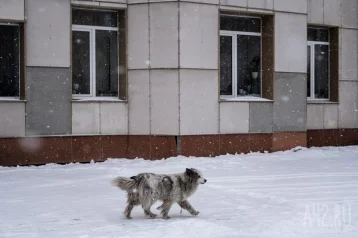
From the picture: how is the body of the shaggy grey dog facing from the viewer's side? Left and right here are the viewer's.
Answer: facing to the right of the viewer

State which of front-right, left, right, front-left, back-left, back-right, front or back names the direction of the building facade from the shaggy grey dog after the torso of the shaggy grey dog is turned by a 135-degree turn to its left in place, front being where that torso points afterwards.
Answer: front-right
